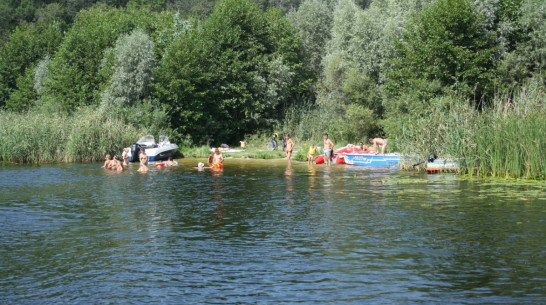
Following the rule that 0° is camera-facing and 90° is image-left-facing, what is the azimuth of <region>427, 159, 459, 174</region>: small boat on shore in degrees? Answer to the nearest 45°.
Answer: approximately 270°

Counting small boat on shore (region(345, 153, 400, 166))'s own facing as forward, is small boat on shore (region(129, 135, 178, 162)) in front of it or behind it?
in front

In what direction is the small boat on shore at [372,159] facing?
to the viewer's left

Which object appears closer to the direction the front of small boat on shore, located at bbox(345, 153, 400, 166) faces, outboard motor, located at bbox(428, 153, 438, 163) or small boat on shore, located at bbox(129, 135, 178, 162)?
the small boat on shore

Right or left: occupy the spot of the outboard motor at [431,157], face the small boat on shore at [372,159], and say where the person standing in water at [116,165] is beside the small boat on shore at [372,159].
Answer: left

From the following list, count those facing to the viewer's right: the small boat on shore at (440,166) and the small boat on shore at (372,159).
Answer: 1

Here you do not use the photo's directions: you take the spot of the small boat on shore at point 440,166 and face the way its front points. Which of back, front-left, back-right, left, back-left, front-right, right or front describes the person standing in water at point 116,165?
back

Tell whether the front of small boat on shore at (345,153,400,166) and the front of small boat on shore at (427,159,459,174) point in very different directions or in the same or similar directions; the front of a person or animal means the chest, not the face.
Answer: very different directions

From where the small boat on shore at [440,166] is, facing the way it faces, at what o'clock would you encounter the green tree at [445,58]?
The green tree is roughly at 9 o'clock from the small boat on shore.

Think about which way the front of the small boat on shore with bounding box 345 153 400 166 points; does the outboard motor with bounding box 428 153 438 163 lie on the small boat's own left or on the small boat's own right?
on the small boat's own left
